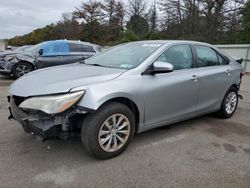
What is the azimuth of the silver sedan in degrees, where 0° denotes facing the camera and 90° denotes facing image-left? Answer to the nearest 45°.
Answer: approximately 45°

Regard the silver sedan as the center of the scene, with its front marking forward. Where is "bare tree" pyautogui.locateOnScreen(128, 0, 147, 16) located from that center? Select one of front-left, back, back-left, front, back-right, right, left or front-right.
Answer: back-right

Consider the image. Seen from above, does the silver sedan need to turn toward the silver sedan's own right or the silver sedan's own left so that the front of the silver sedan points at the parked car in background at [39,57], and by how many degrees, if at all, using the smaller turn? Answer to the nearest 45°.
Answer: approximately 90° to the silver sedan's own right
